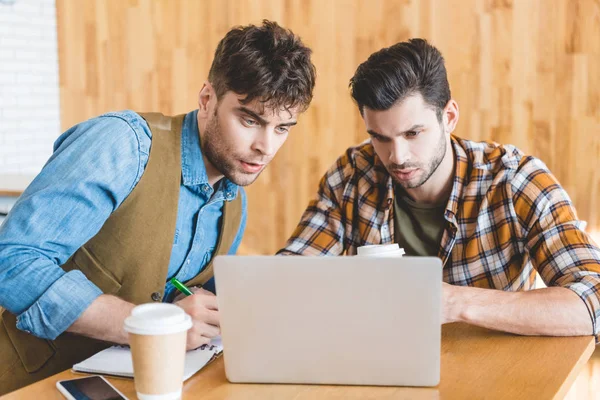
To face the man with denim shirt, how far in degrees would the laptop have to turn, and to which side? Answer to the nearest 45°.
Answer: approximately 45° to its left

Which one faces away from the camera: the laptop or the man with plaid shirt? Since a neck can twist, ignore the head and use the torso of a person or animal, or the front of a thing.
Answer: the laptop

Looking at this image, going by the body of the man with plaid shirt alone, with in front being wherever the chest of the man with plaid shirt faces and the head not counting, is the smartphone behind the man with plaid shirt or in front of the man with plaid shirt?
in front

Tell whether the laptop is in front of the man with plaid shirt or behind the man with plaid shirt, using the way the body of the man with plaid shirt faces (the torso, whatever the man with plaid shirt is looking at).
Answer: in front

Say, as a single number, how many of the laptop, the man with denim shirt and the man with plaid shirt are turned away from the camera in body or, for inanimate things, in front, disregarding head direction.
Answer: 1

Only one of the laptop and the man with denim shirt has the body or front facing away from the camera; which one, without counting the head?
the laptop

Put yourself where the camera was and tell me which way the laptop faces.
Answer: facing away from the viewer

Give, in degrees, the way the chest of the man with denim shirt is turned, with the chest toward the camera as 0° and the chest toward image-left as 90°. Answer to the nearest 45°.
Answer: approximately 315°

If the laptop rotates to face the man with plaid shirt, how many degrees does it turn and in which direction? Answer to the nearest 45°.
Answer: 0° — it already faces them

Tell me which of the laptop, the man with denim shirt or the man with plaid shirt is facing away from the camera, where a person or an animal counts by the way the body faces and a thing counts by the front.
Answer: the laptop
